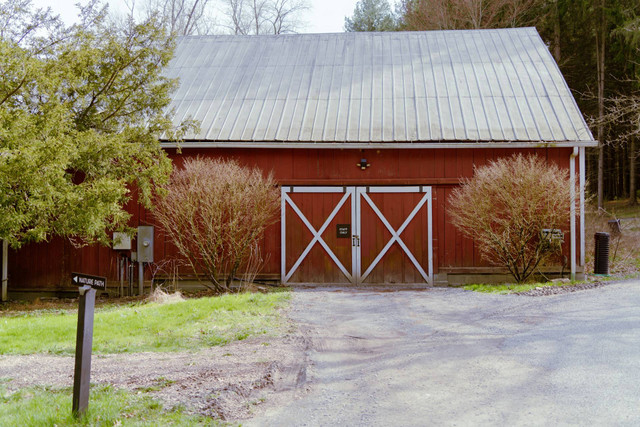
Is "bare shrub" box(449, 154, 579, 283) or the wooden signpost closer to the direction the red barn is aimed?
the wooden signpost

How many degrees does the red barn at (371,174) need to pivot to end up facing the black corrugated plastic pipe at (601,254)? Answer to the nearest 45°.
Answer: approximately 90° to its left

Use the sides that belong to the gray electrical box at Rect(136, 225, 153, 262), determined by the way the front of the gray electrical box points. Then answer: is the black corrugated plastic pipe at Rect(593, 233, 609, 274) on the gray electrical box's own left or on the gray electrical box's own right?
on the gray electrical box's own left

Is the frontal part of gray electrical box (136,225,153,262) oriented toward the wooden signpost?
yes

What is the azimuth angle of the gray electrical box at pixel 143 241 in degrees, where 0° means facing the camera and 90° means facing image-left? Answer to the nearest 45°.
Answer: approximately 0°

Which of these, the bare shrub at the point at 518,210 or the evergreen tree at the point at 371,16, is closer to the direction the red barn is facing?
the bare shrub

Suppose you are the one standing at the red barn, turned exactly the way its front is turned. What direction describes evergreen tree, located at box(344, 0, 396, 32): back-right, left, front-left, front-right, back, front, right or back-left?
back
